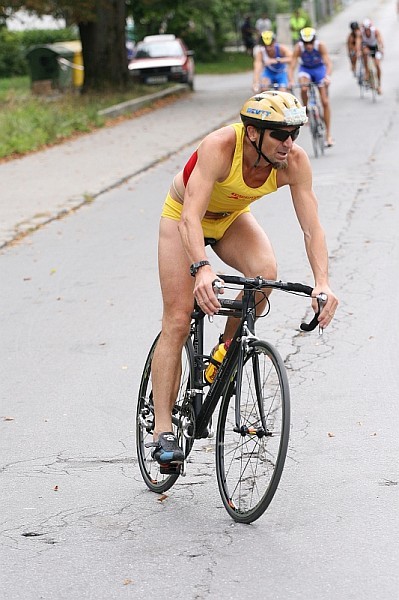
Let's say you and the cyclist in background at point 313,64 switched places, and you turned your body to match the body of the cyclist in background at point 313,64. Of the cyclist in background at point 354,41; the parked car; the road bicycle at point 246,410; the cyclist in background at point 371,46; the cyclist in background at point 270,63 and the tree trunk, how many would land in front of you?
1

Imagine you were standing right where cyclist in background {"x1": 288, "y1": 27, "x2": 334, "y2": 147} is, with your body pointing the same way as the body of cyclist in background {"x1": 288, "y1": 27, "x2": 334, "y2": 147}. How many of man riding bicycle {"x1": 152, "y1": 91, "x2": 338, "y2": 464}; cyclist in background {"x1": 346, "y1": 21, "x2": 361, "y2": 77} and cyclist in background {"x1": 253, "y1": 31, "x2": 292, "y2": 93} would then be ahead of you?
1

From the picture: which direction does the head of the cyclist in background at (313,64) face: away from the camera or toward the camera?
toward the camera

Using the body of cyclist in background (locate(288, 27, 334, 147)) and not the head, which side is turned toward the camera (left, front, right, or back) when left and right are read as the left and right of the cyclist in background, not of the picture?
front

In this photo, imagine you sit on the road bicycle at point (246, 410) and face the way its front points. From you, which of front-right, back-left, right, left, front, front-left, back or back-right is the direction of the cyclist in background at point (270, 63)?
back-left

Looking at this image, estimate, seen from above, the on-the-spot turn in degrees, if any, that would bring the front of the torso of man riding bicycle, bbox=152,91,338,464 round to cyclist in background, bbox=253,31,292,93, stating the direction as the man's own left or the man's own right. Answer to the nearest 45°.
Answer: approximately 135° to the man's own left

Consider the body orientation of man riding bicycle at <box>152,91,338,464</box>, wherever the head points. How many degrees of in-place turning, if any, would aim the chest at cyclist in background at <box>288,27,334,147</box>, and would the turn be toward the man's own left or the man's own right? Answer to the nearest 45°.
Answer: approximately 135° to the man's own left

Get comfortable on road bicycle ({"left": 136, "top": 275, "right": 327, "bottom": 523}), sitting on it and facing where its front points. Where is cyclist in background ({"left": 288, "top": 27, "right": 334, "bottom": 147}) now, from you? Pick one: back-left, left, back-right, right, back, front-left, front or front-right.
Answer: back-left

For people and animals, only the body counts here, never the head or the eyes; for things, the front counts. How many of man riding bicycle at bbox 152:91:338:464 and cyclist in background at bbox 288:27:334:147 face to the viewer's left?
0

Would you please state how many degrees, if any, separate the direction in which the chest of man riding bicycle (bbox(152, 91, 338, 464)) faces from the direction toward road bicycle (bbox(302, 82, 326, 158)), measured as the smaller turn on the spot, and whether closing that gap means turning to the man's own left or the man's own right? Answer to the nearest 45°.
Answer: approximately 135° to the man's own left

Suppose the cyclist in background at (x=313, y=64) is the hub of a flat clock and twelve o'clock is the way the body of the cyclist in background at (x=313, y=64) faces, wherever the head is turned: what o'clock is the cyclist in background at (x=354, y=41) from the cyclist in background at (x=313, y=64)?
the cyclist in background at (x=354, y=41) is roughly at 6 o'clock from the cyclist in background at (x=313, y=64).

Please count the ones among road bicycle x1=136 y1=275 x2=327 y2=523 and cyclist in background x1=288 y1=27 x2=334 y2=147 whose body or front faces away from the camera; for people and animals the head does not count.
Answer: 0

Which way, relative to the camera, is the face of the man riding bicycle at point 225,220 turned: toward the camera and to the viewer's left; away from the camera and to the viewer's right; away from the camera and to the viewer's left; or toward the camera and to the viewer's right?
toward the camera and to the viewer's right
